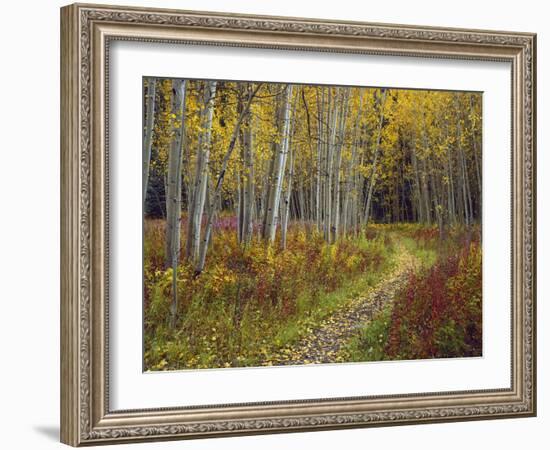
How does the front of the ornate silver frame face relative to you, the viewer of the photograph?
facing the viewer and to the right of the viewer
